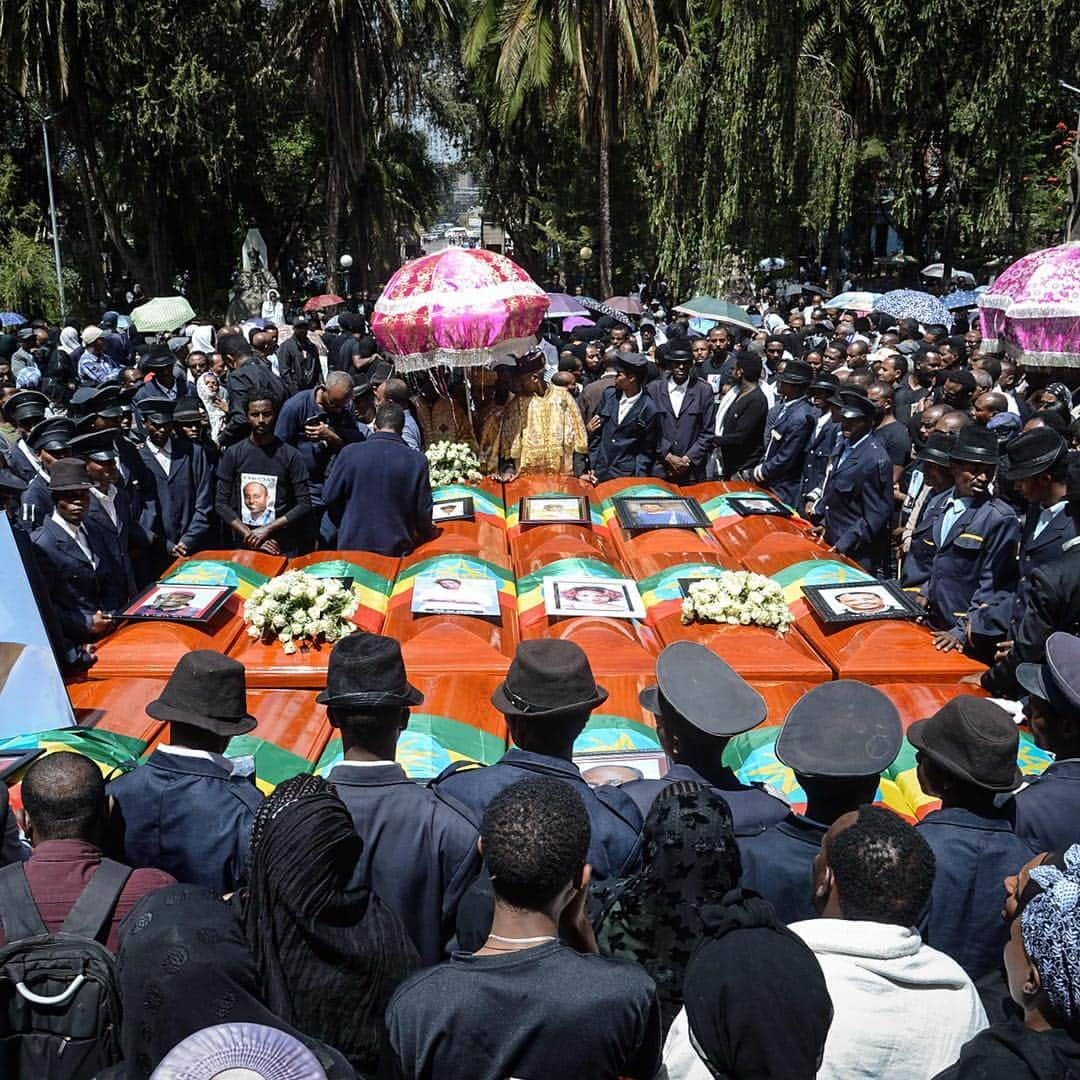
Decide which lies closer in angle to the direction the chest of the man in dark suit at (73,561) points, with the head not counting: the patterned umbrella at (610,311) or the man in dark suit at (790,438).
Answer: the man in dark suit

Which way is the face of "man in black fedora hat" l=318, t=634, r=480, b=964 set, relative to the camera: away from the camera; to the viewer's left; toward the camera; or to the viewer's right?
away from the camera

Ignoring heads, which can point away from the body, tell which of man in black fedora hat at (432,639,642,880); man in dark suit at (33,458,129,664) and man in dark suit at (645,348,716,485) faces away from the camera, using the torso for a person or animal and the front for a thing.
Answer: the man in black fedora hat

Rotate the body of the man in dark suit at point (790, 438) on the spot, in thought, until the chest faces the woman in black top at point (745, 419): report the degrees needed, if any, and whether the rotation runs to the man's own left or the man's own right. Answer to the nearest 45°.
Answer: approximately 90° to the man's own right

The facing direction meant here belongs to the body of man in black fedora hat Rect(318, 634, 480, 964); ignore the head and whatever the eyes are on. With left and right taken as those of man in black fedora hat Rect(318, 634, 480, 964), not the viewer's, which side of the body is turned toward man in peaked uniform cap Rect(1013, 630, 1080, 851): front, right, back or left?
right

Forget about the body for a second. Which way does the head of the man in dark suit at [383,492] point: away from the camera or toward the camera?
away from the camera

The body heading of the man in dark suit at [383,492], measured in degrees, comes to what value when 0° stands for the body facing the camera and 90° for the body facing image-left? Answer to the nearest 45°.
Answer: approximately 180°

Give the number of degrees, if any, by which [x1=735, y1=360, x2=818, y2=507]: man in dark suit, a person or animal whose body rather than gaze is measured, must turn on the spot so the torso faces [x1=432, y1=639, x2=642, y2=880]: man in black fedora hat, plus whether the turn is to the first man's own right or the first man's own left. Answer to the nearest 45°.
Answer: approximately 45° to the first man's own left

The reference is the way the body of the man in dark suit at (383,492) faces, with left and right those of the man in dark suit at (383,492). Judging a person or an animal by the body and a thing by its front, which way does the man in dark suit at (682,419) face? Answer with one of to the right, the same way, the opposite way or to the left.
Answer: the opposite way

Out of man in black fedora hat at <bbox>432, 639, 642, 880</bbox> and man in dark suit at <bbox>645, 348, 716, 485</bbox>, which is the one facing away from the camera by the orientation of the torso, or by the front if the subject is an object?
the man in black fedora hat
